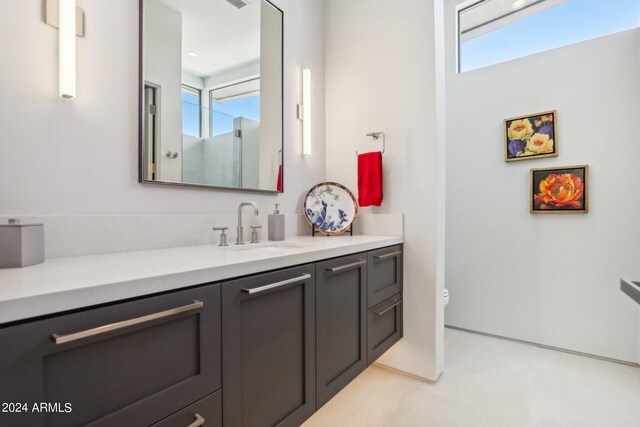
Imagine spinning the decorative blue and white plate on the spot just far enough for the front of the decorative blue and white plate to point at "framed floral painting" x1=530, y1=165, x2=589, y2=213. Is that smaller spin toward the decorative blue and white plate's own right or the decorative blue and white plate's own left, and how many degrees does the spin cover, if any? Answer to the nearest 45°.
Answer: approximately 90° to the decorative blue and white plate's own left

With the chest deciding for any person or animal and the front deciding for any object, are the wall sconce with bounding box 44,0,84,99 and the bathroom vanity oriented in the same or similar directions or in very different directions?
same or similar directions

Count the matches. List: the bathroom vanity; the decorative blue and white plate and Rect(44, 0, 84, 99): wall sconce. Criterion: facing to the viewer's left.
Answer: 0

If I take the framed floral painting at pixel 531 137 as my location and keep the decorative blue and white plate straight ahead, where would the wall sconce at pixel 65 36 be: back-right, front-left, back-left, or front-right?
front-left

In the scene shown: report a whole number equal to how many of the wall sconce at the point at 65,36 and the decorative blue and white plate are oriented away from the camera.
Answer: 0

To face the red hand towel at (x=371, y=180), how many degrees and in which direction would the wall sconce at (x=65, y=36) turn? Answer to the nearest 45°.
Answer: approximately 45° to its left

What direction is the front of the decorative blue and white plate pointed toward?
toward the camera

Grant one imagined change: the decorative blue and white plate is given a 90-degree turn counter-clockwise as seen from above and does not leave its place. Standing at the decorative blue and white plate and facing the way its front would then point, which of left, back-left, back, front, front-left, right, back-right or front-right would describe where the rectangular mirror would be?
back-right

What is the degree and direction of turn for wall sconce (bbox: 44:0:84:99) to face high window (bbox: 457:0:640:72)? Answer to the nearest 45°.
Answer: approximately 45° to its left

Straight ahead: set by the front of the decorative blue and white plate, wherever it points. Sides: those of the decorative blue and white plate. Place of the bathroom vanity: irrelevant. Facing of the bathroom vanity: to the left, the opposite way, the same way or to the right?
to the left

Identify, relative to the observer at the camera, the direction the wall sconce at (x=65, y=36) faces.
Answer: facing the viewer and to the right of the viewer

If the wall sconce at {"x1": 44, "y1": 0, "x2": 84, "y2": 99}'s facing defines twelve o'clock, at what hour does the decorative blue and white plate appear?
The decorative blue and white plate is roughly at 10 o'clock from the wall sconce.
